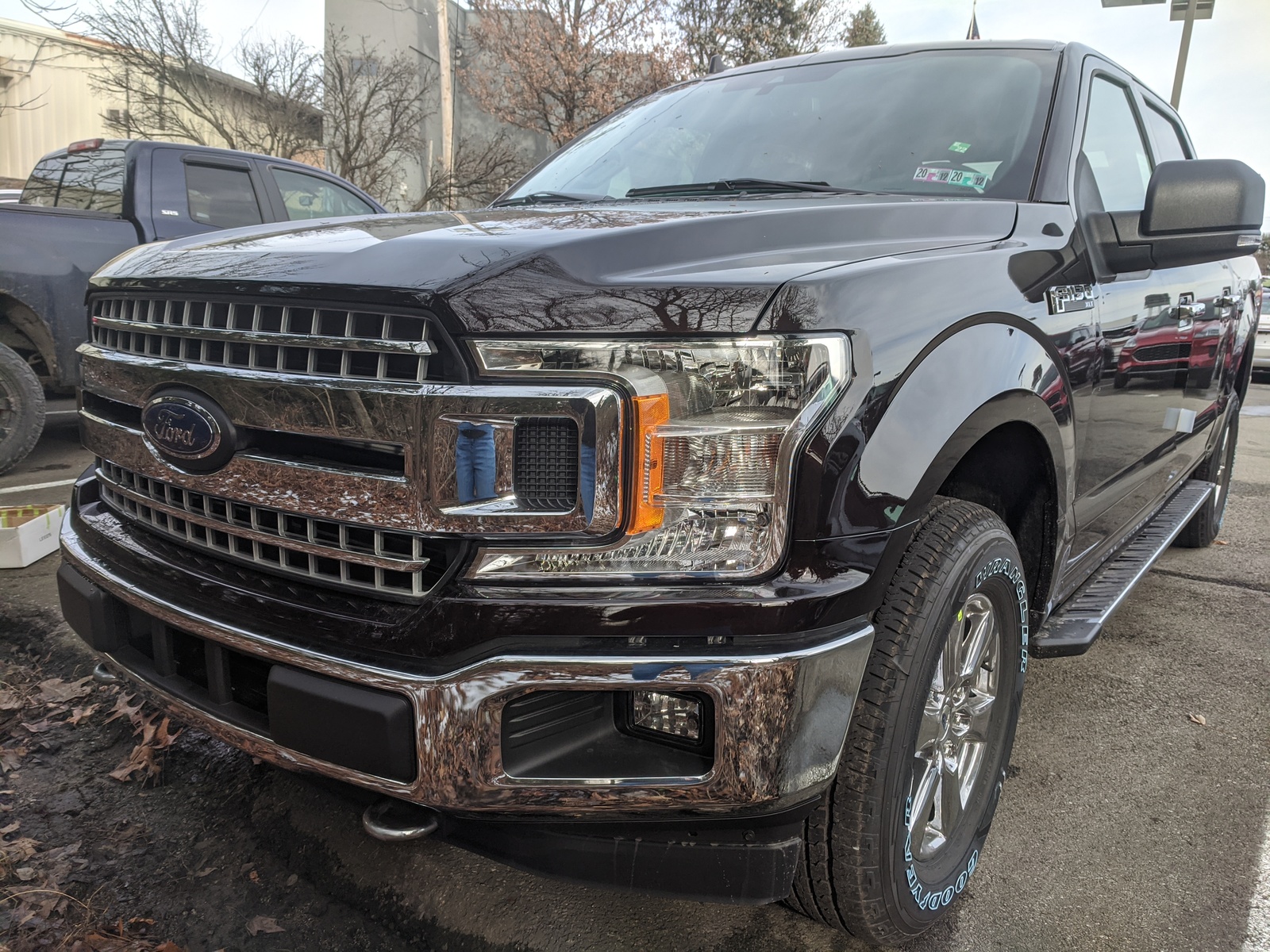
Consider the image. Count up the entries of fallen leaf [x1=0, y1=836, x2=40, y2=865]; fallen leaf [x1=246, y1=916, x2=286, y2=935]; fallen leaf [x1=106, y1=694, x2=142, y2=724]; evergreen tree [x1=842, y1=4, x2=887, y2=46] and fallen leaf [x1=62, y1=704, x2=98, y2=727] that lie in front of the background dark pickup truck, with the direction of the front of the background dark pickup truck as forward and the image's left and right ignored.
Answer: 1

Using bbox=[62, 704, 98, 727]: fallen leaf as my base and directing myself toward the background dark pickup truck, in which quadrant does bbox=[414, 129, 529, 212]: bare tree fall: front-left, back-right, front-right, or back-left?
front-right

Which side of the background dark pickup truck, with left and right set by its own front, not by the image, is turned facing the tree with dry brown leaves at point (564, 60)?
front

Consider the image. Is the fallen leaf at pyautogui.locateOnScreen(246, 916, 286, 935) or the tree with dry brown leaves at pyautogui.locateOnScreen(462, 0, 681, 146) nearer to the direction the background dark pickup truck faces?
the tree with dry brown leaves

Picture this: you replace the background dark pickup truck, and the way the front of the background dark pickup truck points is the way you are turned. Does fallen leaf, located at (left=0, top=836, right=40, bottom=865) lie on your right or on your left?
on your right

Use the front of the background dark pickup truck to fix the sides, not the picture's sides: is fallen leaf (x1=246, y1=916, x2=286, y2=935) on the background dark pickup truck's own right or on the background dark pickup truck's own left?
on the background dark pickup truck's own right

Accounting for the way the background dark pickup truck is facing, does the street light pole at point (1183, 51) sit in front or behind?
in front

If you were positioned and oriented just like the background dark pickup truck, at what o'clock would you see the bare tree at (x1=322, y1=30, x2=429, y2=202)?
The bare tree is roughly at 11 o'clock from the background dark pickup truck.

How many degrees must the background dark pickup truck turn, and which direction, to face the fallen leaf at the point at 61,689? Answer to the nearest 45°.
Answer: approximately 135° to its right

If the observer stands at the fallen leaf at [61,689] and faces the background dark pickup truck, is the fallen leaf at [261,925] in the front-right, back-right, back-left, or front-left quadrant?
back-right

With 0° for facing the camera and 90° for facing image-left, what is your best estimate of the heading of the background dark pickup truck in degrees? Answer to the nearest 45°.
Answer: approximately 225°

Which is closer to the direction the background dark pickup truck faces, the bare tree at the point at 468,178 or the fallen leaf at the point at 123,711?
the bare tree

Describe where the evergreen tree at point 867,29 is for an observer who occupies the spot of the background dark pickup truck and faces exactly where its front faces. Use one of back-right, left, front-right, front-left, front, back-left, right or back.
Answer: front

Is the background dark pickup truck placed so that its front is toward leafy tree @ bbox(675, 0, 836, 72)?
yes
